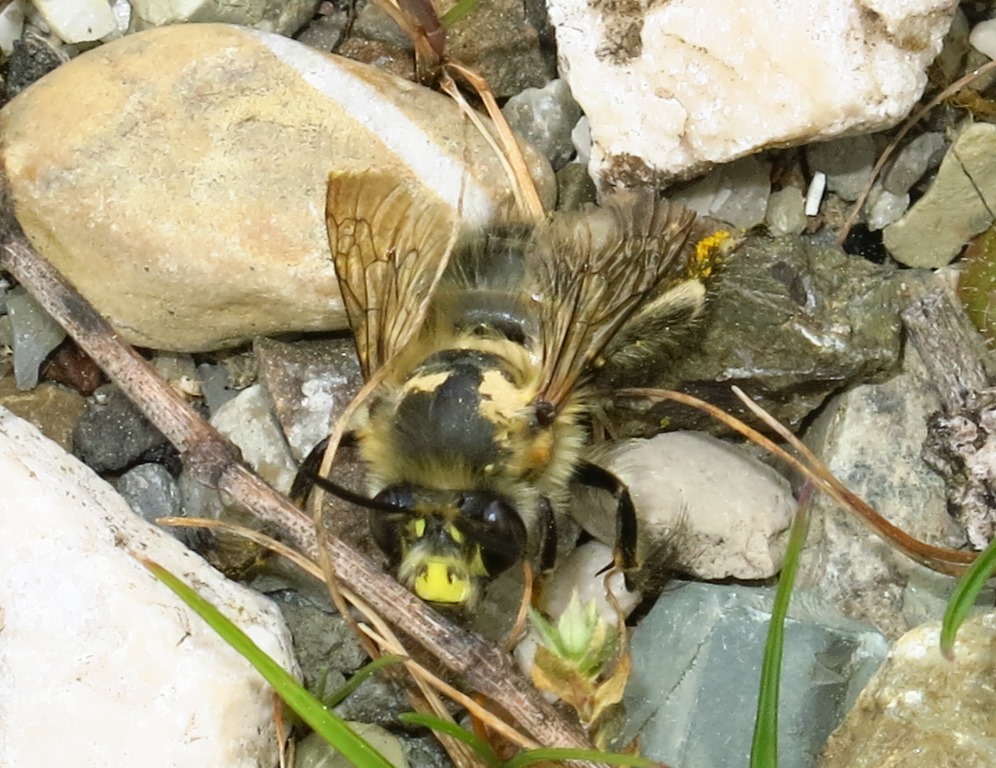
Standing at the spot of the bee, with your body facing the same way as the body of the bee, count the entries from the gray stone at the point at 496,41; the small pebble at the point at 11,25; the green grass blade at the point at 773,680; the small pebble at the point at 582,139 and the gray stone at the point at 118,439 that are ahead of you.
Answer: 1

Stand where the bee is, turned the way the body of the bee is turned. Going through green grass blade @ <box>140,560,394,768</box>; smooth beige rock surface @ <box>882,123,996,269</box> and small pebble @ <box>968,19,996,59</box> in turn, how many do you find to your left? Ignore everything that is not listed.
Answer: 2

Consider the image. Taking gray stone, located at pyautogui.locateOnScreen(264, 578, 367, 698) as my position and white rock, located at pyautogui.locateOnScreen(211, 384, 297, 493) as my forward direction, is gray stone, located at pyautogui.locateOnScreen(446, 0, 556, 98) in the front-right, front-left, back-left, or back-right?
front-right

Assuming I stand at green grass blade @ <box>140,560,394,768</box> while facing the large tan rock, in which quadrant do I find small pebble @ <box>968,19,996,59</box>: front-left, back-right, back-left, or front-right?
front-right

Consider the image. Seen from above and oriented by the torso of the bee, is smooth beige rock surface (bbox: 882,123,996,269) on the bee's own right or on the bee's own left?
on the bee's own left

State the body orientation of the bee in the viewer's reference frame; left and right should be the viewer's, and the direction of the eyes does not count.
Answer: facing the viewer

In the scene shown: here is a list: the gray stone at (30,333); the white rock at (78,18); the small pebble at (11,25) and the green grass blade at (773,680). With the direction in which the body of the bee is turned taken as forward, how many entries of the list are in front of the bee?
1

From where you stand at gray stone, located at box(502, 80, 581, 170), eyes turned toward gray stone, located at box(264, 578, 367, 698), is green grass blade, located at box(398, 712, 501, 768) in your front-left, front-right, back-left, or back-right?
front-left

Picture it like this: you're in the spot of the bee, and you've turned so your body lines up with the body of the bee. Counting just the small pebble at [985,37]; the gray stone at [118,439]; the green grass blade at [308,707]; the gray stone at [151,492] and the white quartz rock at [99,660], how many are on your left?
1
